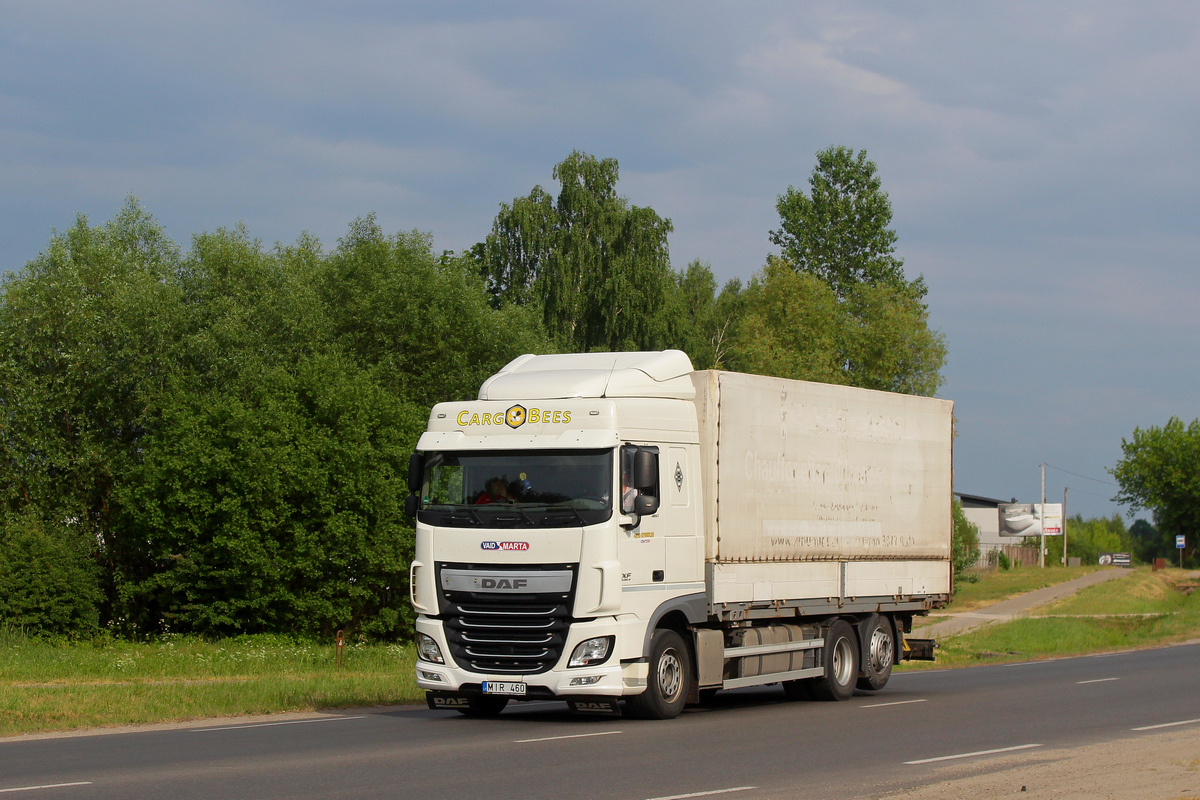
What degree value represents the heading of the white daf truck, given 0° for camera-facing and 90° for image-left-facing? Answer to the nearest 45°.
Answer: approximately 45°

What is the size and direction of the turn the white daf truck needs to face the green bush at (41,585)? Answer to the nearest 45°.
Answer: approximately 90° to its right
